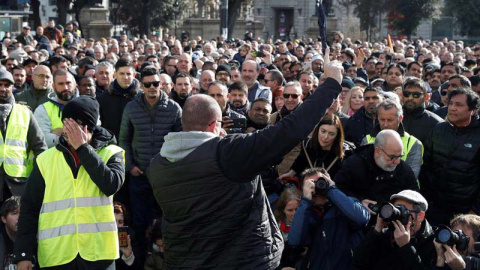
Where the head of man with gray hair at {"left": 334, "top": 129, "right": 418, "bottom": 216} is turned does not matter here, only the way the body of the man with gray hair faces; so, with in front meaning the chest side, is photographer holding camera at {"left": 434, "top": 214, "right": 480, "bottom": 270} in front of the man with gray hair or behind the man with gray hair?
in front

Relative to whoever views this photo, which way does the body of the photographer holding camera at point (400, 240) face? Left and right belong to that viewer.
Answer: facing the viewer and to the left of the viewer

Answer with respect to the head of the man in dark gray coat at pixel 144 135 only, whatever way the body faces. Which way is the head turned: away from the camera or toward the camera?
toward the camera

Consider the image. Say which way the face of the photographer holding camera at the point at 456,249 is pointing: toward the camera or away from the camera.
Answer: toward the camera

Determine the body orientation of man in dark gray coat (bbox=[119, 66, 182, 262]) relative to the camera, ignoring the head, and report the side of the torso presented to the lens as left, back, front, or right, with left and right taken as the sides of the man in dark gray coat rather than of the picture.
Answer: front

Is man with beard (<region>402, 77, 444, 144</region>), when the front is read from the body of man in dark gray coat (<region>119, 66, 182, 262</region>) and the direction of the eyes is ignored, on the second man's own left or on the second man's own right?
on the second man's own left

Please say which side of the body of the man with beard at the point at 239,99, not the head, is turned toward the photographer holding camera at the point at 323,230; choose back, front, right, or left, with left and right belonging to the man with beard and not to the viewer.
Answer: front

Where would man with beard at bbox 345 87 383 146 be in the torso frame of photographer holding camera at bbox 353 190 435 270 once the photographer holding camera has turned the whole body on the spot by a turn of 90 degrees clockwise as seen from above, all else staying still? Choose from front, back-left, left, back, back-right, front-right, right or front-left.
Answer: front-right

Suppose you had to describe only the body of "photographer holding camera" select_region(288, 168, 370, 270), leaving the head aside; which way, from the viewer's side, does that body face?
toward the camera

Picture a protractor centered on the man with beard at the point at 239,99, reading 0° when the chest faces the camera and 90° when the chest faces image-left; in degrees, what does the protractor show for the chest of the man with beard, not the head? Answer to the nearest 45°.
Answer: approximately 0°

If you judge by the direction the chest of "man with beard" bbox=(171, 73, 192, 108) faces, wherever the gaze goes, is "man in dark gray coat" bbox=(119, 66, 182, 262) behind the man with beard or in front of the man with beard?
in front

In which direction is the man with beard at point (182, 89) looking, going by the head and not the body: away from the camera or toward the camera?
toward the camera
